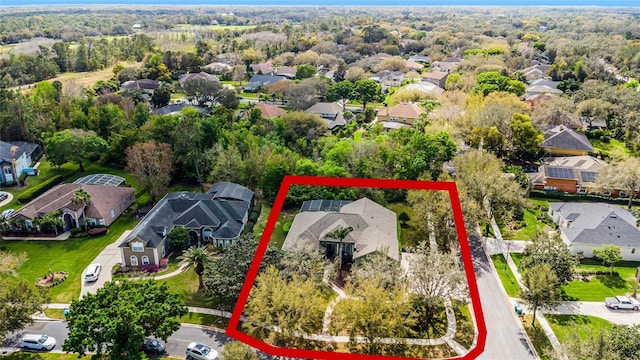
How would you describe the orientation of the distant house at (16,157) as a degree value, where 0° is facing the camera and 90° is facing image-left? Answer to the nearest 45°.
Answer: approximately 315°

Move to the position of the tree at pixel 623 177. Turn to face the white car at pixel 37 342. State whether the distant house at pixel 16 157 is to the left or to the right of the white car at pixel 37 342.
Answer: right

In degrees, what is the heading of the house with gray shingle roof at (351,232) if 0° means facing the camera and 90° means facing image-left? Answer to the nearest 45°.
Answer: approximately 0°

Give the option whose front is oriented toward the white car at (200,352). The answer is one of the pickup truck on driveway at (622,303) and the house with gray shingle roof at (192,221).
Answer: the house with gray shingle roof

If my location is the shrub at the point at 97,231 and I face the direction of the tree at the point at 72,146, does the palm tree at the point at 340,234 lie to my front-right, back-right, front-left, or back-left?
back-right
